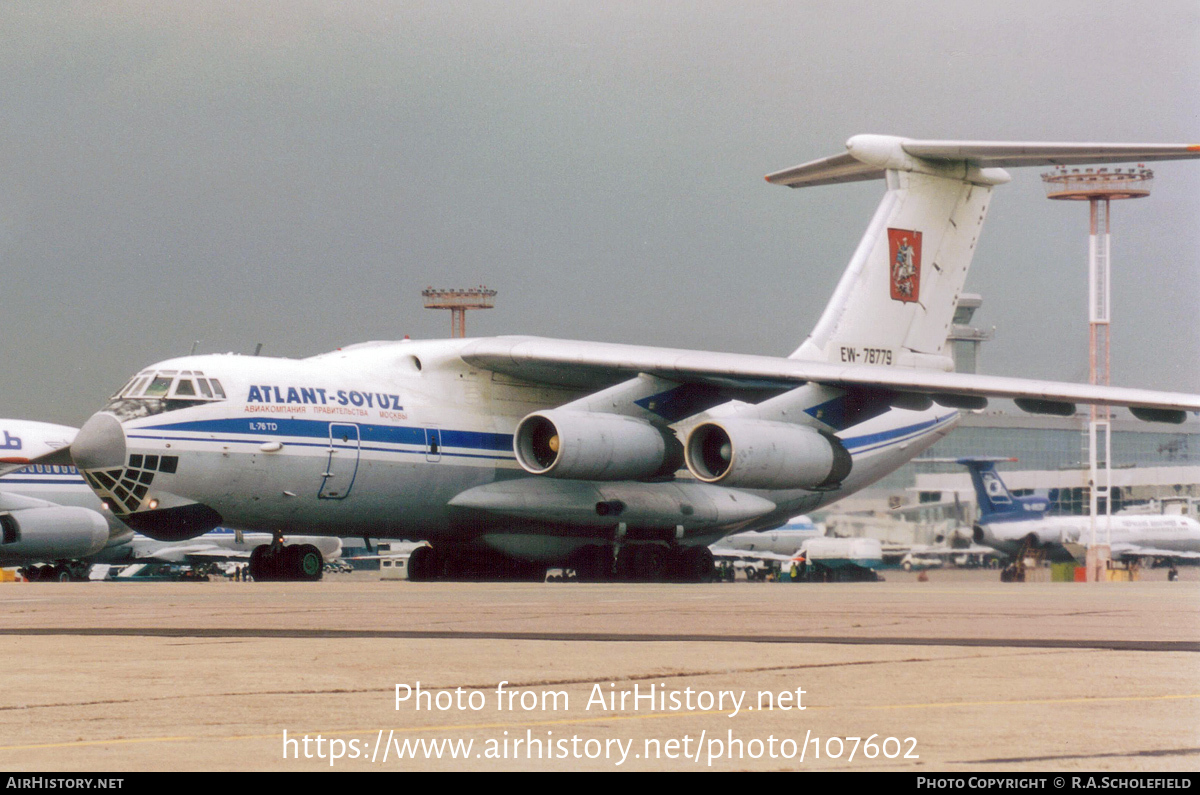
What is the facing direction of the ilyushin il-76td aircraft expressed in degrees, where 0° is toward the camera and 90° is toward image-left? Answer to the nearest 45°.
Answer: approximately 45°

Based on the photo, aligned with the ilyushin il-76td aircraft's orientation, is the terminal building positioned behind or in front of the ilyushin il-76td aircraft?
behind

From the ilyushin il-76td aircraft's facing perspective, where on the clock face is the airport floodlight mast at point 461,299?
The airport floodlight mast is roughly at 4 o'clock from the ilyushin il-76td aircraft.

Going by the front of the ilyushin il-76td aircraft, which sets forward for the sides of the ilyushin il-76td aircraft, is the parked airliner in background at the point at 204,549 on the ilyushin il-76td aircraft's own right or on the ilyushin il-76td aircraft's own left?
on the ilyushin il-76td aircraft's own right

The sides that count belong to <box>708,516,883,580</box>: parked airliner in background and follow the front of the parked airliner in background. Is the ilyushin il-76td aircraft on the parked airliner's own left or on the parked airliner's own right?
on the parked airliner's own left

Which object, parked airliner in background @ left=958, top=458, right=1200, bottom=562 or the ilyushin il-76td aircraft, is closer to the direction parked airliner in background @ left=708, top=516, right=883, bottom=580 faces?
the ilyushin il-76td aircraft
